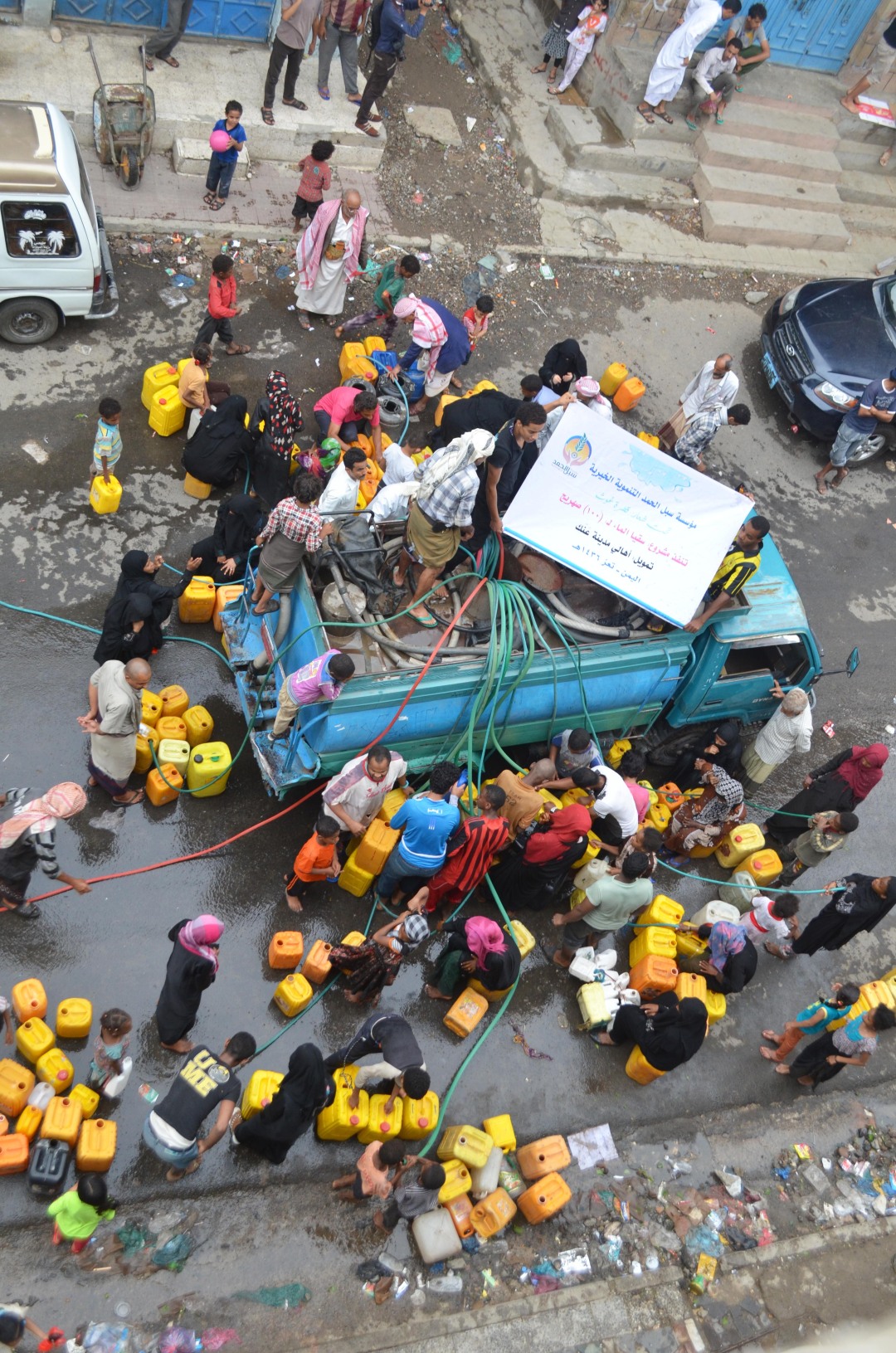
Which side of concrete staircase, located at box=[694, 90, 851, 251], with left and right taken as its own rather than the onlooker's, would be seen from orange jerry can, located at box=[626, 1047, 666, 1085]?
front

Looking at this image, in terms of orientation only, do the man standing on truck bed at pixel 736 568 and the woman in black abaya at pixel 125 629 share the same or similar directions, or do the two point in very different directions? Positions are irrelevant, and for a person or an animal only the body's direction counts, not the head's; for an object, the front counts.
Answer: very different directions

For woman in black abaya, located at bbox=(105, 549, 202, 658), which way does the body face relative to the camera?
to the viewer's right

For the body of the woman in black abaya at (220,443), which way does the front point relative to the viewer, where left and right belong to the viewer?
facing away from the viewer and to the right of the viewer

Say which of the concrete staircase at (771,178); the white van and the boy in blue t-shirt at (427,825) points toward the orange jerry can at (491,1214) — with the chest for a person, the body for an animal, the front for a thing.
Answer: the concrete staircase

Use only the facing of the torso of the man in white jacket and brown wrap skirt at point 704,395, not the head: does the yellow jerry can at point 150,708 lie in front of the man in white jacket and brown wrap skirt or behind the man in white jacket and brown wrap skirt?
in front

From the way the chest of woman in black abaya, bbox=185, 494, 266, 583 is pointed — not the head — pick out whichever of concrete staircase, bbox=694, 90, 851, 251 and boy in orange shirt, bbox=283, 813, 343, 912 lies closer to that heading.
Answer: the boy in orange shirt

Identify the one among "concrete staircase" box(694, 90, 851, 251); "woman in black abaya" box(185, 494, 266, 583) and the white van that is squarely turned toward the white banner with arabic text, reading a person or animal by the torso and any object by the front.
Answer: the concrete staircase

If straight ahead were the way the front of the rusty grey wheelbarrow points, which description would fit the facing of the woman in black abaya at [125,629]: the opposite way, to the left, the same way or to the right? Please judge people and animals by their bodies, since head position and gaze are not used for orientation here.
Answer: to the left

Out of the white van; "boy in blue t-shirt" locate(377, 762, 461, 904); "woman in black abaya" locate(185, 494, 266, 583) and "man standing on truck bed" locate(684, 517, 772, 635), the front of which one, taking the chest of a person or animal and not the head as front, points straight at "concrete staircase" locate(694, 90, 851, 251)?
the boy in blue t-shirt

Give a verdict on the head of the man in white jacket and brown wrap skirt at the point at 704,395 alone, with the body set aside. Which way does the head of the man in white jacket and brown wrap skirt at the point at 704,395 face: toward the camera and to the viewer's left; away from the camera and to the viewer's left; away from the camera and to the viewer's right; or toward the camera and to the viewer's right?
toward the camera and to the viewer's left

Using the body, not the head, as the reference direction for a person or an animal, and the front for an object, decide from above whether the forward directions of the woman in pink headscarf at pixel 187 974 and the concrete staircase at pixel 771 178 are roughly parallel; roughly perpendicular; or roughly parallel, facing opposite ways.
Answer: roughly perpendicular

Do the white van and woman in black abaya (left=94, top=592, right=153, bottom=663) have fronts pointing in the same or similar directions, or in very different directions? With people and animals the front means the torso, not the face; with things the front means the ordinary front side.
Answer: very different directions

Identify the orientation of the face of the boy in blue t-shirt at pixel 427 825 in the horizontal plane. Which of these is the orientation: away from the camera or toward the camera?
away from the camera

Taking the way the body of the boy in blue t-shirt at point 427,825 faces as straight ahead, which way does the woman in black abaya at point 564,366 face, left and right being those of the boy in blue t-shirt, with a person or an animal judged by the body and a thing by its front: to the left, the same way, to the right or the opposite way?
the opposite way

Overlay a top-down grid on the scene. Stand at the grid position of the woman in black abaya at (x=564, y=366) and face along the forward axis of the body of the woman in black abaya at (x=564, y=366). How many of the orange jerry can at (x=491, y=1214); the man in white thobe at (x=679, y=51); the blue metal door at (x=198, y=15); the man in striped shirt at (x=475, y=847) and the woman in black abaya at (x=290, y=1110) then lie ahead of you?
3

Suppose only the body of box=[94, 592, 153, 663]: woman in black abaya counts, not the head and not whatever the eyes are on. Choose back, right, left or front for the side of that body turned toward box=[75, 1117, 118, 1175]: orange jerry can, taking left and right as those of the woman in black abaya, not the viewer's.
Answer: right

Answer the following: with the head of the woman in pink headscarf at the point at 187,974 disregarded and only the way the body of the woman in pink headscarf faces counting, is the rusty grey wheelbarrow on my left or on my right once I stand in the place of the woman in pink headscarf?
on my left

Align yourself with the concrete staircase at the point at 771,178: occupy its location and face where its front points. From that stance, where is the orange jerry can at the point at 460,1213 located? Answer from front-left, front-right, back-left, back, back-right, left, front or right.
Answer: front

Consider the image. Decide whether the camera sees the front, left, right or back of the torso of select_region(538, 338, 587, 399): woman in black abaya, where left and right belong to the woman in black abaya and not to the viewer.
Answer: front
